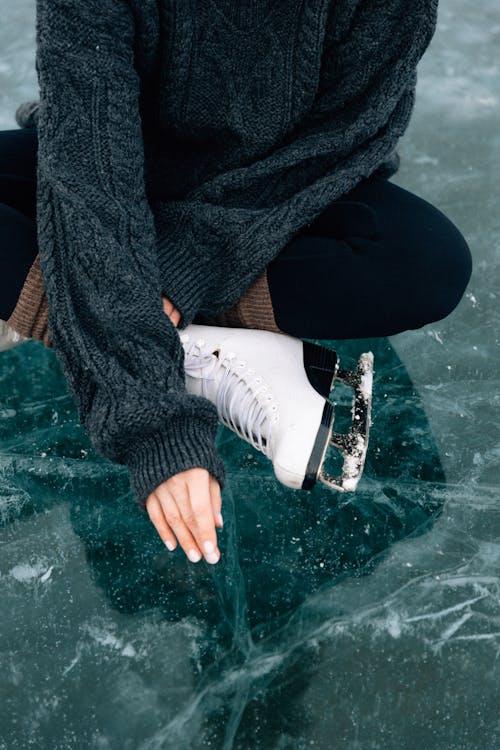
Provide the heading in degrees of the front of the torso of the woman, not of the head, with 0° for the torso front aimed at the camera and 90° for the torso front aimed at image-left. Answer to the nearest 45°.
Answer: approximately 0°
